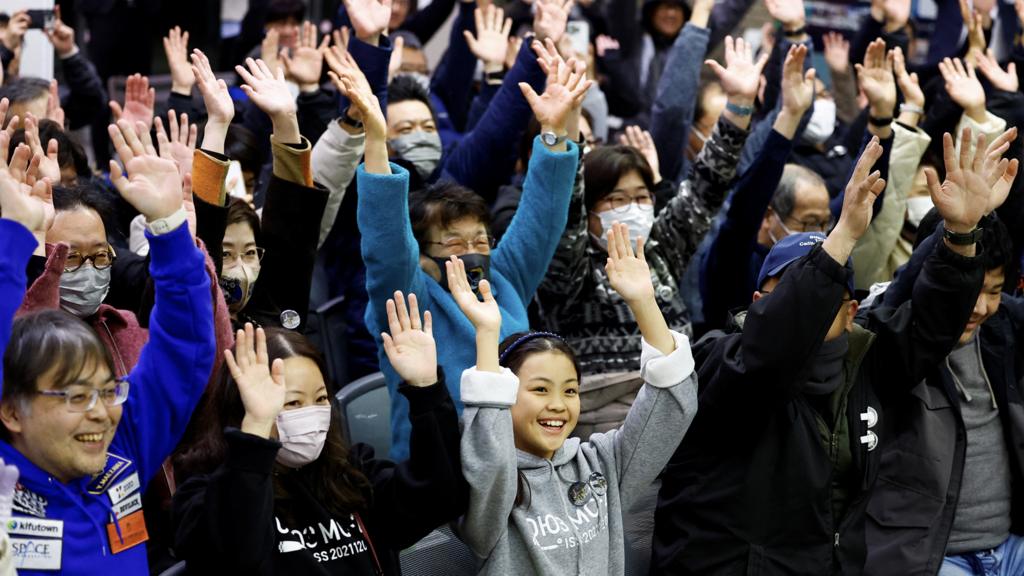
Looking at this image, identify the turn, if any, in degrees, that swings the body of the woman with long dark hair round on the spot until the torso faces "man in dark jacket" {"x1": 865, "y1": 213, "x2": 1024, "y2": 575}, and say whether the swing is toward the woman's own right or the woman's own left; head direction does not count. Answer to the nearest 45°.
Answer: approximately 45° to the woman's own left

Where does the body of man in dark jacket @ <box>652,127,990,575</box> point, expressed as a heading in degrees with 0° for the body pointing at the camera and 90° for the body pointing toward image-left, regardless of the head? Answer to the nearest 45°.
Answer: approximately 315°

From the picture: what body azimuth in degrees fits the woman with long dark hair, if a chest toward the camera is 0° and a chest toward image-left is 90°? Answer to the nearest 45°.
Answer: approximately 315°

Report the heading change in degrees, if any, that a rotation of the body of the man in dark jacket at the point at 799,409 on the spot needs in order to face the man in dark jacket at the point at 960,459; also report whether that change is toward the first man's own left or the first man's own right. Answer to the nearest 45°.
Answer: approximately 90° to the first man's own left

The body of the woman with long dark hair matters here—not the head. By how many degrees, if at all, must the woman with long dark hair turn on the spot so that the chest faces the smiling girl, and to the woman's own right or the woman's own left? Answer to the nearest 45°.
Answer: approximately 45° to the woman's own left

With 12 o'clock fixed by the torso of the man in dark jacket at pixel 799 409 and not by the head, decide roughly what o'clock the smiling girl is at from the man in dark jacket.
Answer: The smiling girl is roughly at 3 o'clock from the man in dark jacket.
